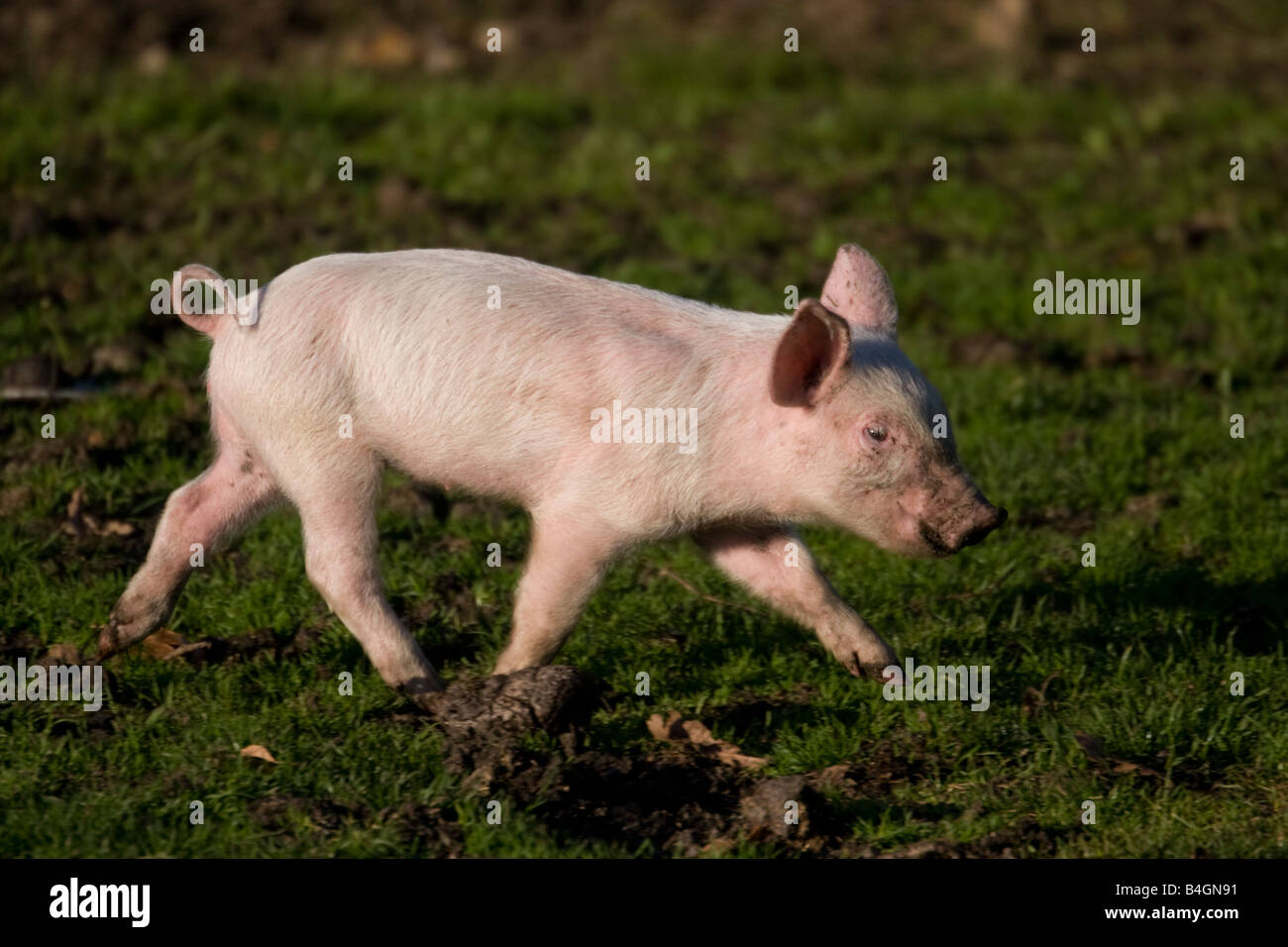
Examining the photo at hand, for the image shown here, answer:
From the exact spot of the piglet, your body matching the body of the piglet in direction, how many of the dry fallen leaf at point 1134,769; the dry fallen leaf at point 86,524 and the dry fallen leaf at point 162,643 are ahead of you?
1

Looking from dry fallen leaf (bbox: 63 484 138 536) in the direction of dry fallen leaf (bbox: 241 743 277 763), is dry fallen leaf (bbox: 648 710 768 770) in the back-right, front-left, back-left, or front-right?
front-left

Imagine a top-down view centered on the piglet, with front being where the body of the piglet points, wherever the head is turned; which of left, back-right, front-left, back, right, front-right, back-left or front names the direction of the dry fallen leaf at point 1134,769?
front

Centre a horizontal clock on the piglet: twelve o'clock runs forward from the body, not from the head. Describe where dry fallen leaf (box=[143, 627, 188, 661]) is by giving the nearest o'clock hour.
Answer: The dry fallen leaf is roughly at 7 o'clock from the piglet.

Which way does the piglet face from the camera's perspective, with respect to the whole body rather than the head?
to the viewer's right

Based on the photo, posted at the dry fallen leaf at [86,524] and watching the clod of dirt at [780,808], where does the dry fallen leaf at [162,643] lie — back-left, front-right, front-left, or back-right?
front-right

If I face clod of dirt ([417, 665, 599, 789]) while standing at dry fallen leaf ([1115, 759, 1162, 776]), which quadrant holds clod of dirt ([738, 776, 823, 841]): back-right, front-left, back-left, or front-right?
front-left

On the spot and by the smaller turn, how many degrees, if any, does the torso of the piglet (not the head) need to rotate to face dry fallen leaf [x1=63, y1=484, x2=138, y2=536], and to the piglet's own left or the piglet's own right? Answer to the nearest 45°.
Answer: approximately 135° to the piglet's own left
